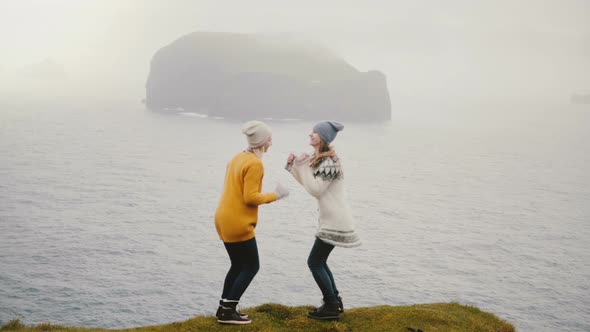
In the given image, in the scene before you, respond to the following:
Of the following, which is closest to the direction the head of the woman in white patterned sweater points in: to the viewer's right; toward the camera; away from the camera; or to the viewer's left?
to the viewer's left

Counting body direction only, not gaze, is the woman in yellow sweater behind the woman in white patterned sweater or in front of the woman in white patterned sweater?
in front

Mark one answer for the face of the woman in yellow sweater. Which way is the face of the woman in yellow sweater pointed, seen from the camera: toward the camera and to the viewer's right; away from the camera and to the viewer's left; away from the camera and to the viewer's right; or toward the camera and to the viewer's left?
away from the camera and to the viewer's right

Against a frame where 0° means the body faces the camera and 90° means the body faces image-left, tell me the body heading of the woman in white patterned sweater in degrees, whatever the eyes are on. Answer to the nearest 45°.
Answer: approximately 90°
